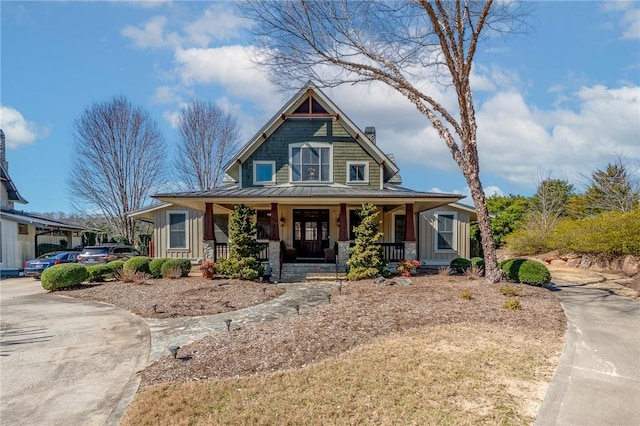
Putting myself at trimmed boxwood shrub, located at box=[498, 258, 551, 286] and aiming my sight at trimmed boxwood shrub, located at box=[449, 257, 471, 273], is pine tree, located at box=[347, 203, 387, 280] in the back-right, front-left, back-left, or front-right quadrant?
front-left

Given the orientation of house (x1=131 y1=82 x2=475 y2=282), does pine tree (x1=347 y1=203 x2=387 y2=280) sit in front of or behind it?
in front

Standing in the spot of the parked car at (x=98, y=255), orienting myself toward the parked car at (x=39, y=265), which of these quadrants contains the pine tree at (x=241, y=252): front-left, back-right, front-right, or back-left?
back-left

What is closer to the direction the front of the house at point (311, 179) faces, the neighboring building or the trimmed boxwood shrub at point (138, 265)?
the trimmed boxwood shrub

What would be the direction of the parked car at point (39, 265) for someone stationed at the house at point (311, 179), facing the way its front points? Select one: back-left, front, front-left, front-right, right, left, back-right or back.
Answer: right

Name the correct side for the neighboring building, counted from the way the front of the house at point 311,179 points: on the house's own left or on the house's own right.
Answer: on the house's own right

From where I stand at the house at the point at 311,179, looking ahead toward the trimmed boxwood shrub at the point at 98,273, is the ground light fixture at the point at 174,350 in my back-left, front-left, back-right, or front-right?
front-left

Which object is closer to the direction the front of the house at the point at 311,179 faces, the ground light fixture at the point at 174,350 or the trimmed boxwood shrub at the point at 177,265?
the ground light fixture

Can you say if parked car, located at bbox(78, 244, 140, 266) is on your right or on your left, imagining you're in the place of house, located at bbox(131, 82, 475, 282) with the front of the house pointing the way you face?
on your right

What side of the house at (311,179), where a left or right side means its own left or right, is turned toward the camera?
front

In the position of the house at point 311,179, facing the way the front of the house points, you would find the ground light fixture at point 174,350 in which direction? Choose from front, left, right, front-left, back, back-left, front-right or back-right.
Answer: front
